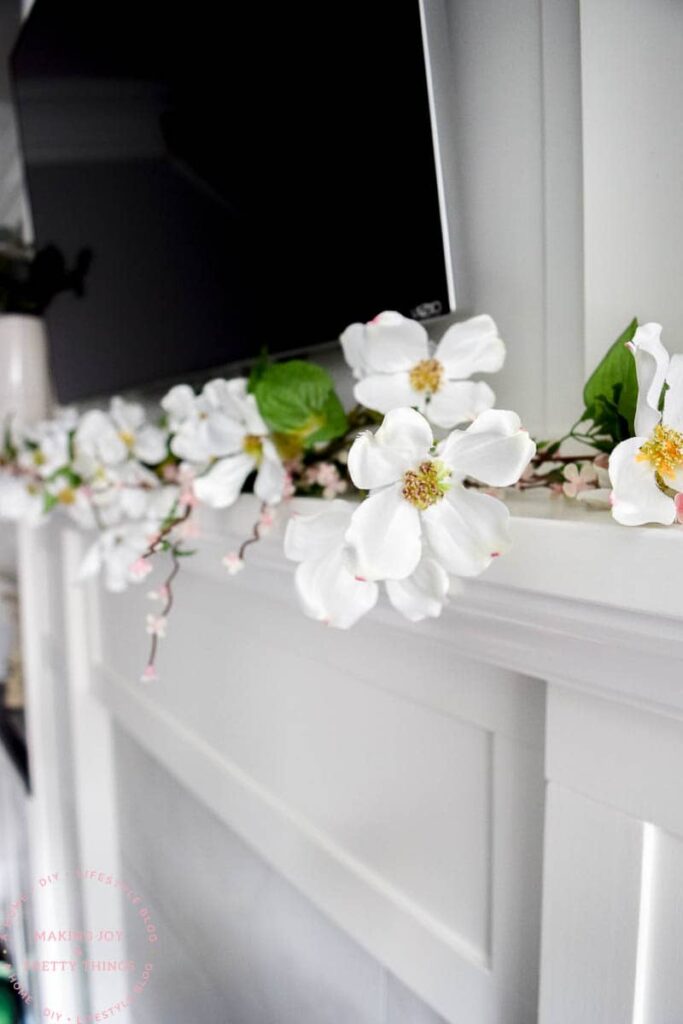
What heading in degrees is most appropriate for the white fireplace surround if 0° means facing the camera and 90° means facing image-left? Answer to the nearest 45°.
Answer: approximately 45°
